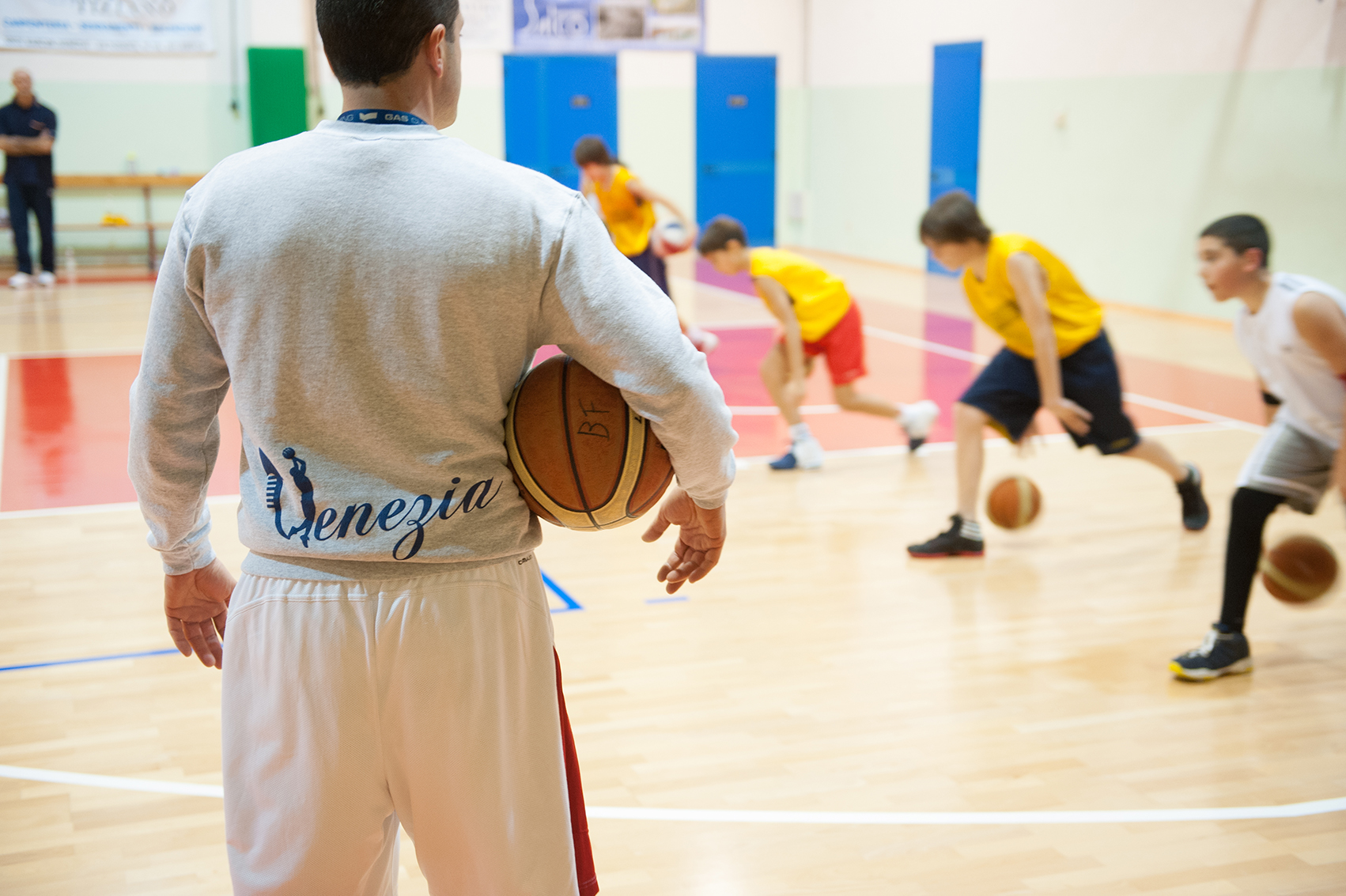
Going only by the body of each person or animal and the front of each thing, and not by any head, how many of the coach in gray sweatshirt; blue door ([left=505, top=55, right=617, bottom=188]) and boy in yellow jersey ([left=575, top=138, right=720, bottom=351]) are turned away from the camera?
1

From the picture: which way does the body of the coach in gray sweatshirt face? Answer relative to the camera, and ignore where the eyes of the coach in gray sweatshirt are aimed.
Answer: away from the camera

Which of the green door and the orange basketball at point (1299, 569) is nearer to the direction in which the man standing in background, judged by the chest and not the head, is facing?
the orange basketball

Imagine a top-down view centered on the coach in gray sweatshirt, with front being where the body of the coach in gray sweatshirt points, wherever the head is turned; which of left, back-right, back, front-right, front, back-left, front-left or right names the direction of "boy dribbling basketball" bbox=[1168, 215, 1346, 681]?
front-right

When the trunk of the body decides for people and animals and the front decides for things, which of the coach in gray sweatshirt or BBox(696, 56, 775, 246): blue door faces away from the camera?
the coach in gray sweatshirt

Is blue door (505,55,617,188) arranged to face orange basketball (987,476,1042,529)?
yes

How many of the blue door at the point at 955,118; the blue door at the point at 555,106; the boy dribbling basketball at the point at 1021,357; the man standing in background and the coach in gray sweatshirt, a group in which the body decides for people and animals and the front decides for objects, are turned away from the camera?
1

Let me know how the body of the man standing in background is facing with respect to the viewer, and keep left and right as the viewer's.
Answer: facing the viewer

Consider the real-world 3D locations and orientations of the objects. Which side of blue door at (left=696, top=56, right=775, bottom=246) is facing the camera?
front

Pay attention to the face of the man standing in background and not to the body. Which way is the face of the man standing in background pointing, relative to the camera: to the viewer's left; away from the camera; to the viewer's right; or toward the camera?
toward the camera

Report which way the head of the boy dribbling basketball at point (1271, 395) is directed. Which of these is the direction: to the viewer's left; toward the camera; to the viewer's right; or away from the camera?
to the viewer's left

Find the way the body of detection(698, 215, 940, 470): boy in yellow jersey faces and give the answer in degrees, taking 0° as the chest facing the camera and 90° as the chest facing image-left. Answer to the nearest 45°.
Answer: approximately 90°

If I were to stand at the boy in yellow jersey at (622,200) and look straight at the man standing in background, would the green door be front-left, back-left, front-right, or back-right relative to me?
front-right

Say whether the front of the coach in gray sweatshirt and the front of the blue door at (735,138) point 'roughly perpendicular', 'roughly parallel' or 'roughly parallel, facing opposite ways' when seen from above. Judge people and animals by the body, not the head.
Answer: roughly parallel, facing opposite ways

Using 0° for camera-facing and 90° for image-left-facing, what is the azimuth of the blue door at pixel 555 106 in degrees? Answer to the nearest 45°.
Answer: approximately 0°
